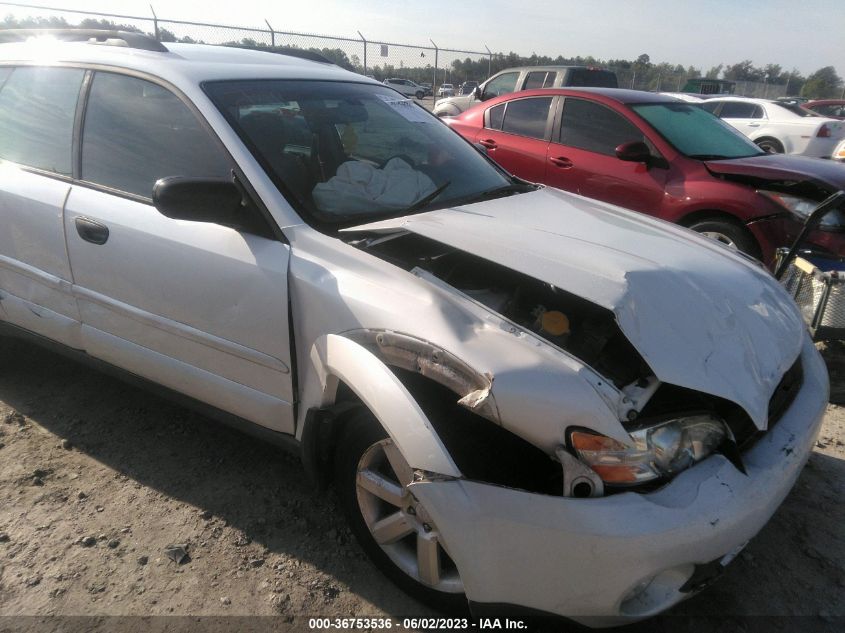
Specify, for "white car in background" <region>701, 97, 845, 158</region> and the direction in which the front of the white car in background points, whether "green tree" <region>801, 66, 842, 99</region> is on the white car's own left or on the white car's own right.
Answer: on the white car's own right

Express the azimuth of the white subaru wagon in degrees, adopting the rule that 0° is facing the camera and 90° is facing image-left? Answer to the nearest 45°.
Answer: approximately 315°

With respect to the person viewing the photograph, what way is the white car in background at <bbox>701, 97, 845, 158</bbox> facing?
facing away from the viewer and to the left of the viewer

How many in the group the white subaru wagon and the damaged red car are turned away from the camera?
0

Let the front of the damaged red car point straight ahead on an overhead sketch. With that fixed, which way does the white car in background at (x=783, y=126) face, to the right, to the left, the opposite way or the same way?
the opposite way

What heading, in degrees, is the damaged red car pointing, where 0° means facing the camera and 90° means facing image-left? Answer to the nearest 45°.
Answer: approximately 315°

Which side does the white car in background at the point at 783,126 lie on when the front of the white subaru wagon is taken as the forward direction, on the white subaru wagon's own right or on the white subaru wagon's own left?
on the white subaru wagon's own left

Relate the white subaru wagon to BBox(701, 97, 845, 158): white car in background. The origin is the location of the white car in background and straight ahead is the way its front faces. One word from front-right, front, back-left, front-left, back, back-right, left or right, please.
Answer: back-left

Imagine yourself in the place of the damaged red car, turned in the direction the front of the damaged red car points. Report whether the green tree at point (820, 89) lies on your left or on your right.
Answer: on your left
